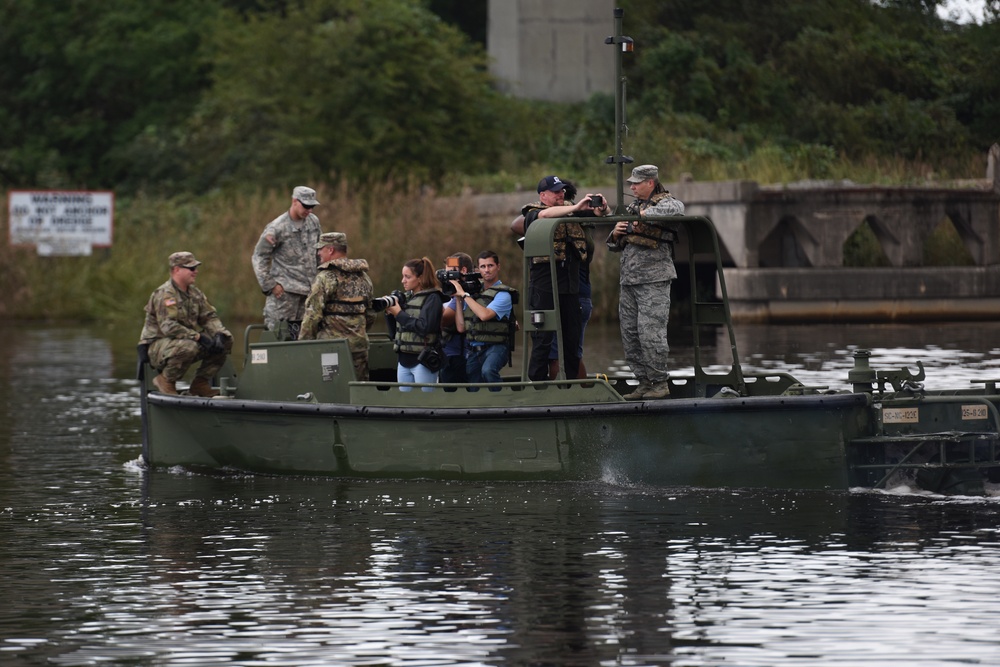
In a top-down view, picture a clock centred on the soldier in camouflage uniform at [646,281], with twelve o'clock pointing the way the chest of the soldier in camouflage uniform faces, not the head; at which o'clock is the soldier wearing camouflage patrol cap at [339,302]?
The soldier wearing camouflage patrol cap is roughly at 2 o'clock from the soldier in camouflage uniform.

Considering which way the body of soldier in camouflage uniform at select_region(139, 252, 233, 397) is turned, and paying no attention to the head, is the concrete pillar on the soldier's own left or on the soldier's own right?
on the soldier's own left

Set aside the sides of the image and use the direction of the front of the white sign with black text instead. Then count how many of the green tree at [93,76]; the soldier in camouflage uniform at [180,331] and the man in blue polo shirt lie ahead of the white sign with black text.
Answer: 2

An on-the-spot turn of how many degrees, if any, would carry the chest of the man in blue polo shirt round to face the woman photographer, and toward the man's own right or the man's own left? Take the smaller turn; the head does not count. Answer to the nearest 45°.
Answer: approximately 45° to the man's own right

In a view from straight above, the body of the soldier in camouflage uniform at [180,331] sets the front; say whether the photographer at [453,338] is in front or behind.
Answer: in front

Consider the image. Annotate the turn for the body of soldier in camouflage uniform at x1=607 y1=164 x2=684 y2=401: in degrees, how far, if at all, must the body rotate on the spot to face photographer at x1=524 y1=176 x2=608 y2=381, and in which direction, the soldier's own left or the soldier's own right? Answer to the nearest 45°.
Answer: approximately 45° to the soldier's own right

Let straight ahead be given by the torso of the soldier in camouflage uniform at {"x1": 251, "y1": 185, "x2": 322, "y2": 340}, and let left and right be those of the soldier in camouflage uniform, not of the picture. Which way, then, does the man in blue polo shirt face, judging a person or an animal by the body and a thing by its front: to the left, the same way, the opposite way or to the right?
to the right

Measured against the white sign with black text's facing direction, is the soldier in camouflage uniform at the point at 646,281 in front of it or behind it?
in front
